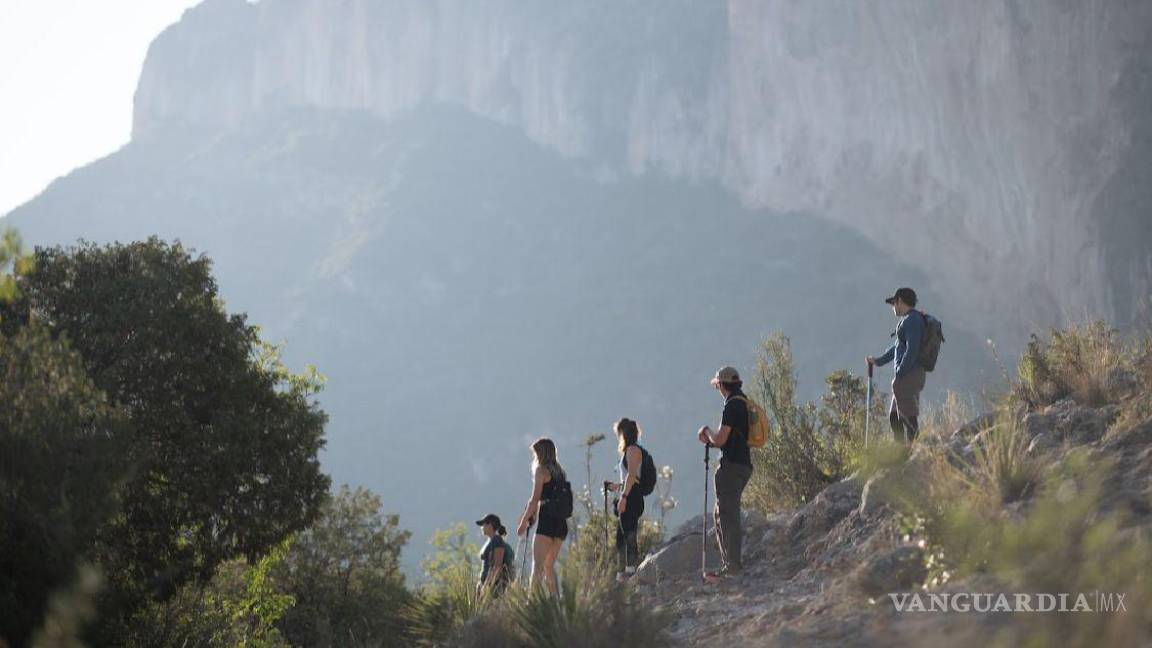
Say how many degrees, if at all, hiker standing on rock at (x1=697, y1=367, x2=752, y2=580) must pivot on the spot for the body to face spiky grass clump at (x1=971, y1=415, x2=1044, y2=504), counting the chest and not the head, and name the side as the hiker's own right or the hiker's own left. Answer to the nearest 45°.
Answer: approximately 135° to the hiker's own left

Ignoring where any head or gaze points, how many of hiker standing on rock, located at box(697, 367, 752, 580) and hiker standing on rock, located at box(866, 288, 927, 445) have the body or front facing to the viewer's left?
2

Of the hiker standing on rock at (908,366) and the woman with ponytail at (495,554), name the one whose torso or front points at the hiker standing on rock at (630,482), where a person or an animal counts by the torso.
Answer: the hiker standing on rock at (908,366)

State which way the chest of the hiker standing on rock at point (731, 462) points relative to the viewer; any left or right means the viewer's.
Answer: facing to the left of the viewer

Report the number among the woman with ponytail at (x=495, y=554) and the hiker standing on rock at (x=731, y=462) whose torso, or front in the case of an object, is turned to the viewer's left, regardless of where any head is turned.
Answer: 2

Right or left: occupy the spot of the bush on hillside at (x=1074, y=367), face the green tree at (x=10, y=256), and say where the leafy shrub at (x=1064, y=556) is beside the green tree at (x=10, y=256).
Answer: left

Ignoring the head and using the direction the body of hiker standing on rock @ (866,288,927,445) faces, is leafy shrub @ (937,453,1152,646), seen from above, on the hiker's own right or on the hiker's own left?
on the hiker's own left

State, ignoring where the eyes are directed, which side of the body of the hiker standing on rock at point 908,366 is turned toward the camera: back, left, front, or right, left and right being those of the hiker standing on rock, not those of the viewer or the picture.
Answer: left

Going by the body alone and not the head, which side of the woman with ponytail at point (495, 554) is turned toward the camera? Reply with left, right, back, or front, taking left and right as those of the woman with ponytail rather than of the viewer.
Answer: left

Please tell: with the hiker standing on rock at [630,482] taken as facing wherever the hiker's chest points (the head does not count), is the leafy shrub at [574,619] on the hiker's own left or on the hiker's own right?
on the hiker's own left

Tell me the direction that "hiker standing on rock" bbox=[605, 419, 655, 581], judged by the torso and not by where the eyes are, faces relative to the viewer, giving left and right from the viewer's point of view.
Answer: facing to the left of the viewer
